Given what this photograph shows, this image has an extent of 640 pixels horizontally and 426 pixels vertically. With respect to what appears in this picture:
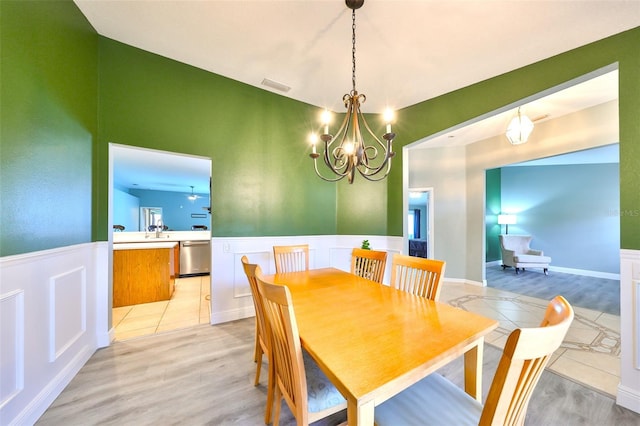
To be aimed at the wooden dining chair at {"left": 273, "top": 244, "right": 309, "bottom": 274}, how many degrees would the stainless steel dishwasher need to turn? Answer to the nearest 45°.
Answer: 0° — it already faces it

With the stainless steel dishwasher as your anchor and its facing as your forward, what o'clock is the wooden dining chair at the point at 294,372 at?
The wooden dining chair is roughly at 12 o'clock from the stainless steel dishwasher.

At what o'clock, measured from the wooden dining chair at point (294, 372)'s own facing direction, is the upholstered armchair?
The upholstered armchair is roughly at 12 o'clock from the wooden dining chair.

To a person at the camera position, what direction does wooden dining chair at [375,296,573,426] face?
facing away from the viewer and to the left of the viewer

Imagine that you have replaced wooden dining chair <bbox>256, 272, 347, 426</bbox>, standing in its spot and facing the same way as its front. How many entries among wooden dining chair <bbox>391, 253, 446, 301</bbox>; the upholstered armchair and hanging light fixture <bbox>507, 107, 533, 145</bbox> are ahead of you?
3

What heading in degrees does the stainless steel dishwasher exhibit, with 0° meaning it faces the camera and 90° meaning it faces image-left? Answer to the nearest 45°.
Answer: approximately 0°
